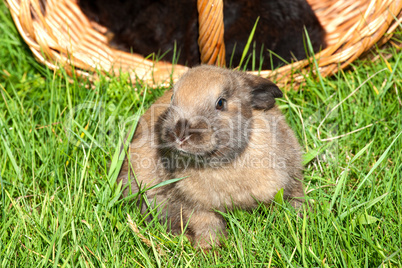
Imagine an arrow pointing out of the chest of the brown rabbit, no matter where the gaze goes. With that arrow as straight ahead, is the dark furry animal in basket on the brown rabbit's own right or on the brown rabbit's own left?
on the brown rabbit's own right

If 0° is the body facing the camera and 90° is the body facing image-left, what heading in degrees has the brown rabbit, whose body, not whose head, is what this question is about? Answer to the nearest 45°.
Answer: approximately 45°
